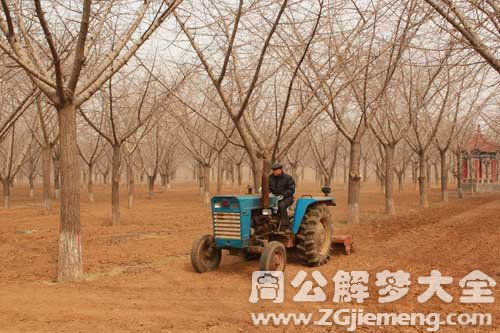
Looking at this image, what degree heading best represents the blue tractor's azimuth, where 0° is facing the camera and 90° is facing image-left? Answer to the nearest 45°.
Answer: approximately 45°

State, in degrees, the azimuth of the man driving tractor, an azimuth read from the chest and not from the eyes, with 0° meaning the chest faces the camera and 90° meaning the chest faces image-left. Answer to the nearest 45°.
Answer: approximately 45°

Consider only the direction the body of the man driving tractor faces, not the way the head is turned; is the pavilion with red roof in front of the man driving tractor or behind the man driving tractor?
behind

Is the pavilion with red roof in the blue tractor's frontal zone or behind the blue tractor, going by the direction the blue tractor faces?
behind
